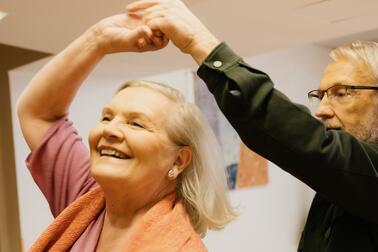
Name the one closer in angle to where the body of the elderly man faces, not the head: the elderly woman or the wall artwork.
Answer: the elderly woman

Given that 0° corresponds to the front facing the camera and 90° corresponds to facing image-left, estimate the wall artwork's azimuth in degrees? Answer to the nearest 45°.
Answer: approximately 0°

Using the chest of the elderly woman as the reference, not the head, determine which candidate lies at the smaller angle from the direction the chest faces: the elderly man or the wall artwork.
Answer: the elderly man

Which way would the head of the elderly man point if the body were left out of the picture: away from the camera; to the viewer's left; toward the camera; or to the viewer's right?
to the viewer's left

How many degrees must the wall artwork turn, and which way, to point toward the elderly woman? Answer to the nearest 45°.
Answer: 0° — it already faces them

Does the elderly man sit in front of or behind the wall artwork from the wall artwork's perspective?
in front

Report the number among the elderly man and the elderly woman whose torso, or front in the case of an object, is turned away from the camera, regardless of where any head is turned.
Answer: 0

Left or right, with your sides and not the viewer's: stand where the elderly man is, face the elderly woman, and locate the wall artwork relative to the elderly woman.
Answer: right

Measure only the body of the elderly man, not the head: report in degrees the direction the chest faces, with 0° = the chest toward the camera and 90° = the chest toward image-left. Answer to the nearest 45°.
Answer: approximately 45°
